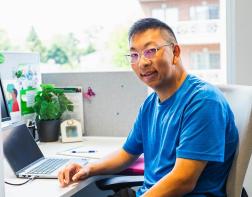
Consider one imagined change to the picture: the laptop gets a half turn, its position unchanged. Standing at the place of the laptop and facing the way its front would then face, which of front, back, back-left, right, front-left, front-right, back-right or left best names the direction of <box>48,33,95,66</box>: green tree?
front-right

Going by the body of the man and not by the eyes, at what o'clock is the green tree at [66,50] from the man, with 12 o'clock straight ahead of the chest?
The green tree is roughly at 4 o'clock from the man.

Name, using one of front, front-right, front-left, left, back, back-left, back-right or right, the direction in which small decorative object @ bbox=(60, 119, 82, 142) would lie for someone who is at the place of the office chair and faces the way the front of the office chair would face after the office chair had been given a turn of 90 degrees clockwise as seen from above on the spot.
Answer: front-left

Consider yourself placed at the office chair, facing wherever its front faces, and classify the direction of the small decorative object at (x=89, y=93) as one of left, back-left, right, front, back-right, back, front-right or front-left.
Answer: front-right

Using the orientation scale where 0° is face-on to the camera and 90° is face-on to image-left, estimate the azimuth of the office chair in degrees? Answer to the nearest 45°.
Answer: approximately 90°

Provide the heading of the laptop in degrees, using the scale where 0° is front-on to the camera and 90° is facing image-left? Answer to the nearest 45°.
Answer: approximately 315°

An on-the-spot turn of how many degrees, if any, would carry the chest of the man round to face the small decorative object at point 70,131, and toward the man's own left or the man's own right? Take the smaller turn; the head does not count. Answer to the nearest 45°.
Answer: approximately 90° to the man's own right

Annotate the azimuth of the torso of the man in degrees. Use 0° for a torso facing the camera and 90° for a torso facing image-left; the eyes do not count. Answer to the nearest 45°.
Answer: approximately 45°

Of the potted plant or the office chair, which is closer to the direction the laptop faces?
the office chair

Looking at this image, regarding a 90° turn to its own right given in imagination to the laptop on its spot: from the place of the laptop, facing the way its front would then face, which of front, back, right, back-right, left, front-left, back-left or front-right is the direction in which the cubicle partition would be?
back
